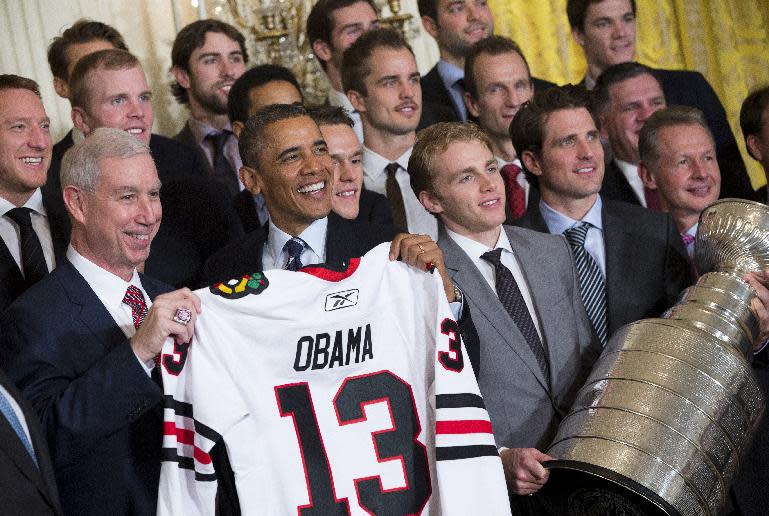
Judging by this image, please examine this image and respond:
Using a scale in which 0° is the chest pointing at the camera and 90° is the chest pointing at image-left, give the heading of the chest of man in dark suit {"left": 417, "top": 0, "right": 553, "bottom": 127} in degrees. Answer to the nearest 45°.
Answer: approximately 315°

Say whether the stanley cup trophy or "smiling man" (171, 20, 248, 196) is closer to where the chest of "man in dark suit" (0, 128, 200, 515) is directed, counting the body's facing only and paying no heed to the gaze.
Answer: the stanley cup trophy

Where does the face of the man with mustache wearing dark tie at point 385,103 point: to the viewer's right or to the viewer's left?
to the viewer's right

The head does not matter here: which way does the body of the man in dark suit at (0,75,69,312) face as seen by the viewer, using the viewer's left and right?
facing the viewer and to the right of the viewer

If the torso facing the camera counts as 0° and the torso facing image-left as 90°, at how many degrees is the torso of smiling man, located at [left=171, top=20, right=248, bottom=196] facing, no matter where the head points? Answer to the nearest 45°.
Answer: approximately 315°

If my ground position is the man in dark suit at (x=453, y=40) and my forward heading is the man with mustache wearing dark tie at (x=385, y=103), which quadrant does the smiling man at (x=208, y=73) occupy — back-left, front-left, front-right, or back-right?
front-right

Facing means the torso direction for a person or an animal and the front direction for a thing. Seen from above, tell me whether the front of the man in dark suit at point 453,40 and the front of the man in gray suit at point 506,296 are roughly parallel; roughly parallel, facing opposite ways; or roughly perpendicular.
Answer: roughly parallel

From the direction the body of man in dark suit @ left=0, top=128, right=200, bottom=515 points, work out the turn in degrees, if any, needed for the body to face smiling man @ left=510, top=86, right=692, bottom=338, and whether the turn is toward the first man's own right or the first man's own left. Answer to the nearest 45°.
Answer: approximately 45° to the first man's own left

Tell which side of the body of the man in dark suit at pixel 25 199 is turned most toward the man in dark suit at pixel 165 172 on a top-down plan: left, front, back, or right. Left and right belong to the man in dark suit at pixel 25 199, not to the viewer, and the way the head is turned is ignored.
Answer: left

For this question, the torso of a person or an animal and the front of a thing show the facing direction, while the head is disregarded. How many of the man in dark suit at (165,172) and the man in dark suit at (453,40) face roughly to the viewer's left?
0
